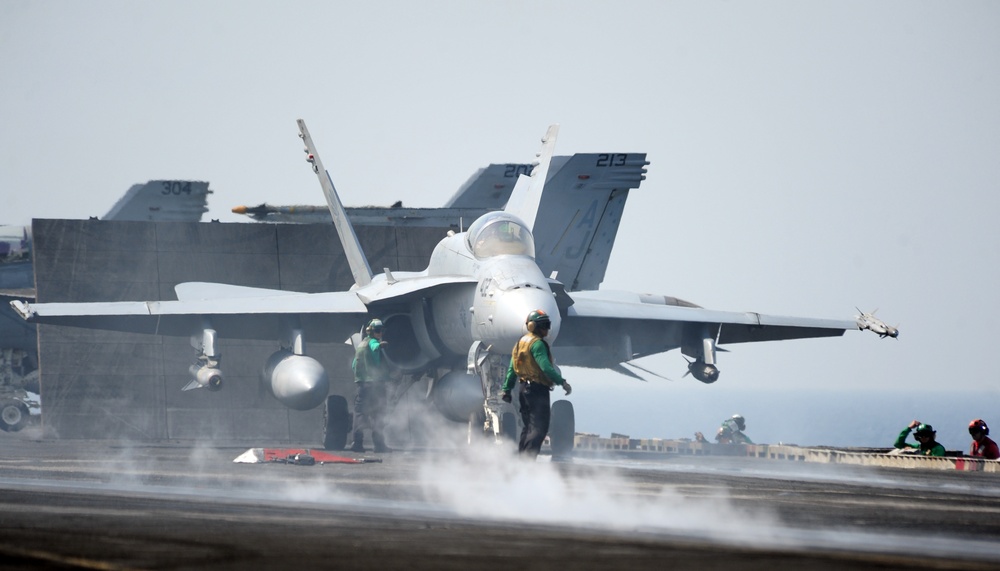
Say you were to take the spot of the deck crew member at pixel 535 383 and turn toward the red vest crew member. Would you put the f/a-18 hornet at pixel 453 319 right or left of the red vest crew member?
left

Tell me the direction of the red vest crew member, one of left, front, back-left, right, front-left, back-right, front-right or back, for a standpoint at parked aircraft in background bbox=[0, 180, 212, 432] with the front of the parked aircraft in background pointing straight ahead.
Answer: back-left

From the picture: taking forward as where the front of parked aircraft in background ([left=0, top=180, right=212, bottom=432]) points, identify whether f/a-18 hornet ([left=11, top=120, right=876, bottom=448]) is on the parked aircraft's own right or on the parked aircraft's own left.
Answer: on the parked aircraft's own left

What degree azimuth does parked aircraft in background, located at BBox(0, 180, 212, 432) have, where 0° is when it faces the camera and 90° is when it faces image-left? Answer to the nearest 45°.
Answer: approximately 90°
